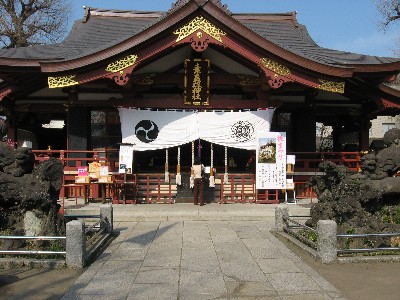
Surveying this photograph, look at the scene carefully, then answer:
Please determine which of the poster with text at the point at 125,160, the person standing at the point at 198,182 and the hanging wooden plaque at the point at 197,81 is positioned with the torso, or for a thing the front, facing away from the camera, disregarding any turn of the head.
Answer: the person standing

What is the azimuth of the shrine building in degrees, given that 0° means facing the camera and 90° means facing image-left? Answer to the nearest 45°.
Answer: approximately 0°

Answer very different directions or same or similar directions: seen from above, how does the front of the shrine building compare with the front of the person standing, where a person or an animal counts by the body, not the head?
very different directions

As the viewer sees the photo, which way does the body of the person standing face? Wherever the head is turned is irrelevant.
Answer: away from the camera

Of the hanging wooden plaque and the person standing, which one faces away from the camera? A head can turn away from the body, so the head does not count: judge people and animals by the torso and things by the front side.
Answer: the person standing

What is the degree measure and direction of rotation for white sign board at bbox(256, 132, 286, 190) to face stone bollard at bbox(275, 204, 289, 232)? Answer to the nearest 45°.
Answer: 0° — it already faces it

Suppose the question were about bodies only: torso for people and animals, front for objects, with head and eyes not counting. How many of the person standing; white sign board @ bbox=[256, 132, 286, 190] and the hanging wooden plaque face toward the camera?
2

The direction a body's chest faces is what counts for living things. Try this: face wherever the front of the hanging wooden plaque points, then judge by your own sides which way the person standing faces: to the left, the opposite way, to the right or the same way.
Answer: the opposite way

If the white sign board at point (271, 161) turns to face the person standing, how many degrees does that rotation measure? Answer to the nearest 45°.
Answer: approximately 90° to its right

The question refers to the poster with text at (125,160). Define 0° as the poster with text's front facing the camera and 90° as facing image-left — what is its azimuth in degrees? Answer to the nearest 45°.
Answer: approximately 0°
